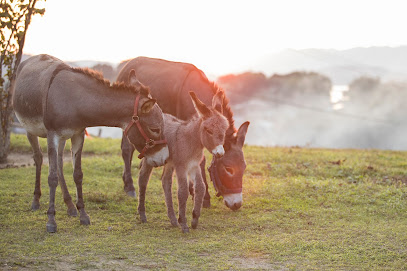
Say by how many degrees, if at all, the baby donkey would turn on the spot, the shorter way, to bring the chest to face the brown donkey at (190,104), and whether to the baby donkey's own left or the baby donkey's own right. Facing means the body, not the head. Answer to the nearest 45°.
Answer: approximately 135° to the baby donkey's own left

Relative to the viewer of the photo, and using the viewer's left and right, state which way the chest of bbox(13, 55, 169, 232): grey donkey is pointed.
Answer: facing the viewer and to the right of the viewer

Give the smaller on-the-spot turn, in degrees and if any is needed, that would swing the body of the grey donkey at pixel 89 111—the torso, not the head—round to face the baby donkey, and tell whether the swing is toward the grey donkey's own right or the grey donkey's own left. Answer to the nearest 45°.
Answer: approximately 45° to the grey donkey's own left

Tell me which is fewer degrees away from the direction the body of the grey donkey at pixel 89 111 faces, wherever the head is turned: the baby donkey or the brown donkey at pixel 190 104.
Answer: the baby donkey

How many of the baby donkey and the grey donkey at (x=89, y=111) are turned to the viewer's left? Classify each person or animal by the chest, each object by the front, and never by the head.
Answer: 0

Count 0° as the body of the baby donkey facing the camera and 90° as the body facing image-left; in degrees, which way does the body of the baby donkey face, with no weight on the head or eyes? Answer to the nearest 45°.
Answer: approximately 315°

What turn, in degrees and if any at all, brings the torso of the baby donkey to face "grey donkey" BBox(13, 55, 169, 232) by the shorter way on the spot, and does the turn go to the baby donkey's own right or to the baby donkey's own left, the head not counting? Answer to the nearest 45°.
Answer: approximately 135° to the baby donkey's own right
